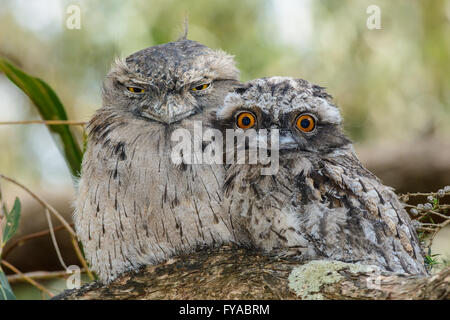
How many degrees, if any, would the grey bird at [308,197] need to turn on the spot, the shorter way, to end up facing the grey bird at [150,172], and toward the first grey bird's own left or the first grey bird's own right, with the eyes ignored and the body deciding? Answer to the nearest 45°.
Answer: approximately 45° to the first grey bird's own right

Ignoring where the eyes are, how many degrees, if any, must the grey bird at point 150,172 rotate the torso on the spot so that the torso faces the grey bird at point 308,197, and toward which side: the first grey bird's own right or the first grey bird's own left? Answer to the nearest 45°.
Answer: approximately 90° to the first grey bird's own left

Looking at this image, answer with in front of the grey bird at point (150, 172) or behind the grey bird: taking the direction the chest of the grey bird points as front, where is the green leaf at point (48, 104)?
behind

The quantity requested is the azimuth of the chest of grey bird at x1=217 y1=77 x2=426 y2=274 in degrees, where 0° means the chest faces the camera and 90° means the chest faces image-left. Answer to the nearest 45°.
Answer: approximately 45°

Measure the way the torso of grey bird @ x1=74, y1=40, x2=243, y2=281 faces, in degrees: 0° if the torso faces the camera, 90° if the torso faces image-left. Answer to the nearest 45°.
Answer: approximately 0°

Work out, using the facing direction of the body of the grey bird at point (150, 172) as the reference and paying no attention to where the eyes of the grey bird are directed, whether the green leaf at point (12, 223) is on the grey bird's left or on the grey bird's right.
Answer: on the grey bird's right
